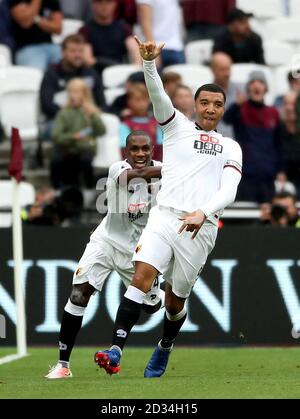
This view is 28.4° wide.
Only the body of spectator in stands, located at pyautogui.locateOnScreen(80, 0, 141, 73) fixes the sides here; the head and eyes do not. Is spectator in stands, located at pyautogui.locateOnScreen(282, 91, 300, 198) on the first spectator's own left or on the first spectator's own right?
on the first spectator's own left

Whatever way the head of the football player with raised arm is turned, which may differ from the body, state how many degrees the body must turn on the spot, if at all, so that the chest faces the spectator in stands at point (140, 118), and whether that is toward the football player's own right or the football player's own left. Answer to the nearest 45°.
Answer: approximately 180°

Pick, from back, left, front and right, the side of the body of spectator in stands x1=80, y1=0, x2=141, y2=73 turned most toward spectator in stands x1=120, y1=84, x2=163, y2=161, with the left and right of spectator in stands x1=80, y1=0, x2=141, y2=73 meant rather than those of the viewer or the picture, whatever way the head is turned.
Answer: front

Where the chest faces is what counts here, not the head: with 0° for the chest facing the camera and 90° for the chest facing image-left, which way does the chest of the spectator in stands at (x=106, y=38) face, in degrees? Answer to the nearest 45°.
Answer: approximately 0°

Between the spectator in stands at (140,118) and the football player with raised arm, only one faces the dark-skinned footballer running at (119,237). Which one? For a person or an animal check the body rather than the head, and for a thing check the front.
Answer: the spectator in stands

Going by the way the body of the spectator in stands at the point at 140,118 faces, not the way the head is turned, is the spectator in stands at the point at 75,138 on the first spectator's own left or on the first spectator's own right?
on the first spectator's own right

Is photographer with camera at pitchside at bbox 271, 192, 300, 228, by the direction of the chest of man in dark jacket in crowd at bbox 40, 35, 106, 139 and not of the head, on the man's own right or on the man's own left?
on the man's own left
